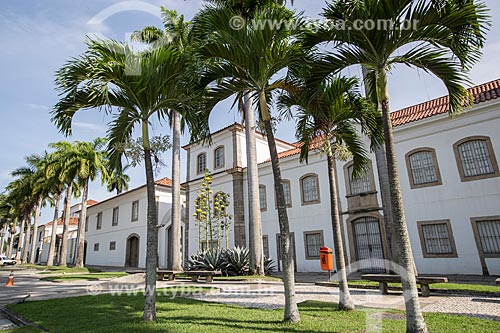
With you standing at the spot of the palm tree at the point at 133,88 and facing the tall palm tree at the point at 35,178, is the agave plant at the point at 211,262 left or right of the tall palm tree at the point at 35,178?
right

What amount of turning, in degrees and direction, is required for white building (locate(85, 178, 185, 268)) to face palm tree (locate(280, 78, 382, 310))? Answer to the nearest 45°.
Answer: approximately 45° to its left

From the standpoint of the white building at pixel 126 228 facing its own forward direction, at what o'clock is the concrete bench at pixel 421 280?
The concrete bench is roughly at 10 o'clock from the white building.

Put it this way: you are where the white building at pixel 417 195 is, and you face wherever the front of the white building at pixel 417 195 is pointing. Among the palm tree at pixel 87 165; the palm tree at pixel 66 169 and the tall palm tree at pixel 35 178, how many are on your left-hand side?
0

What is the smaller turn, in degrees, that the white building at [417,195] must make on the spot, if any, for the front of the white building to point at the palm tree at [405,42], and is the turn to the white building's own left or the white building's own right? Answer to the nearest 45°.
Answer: approximately 45° to the white building's own left

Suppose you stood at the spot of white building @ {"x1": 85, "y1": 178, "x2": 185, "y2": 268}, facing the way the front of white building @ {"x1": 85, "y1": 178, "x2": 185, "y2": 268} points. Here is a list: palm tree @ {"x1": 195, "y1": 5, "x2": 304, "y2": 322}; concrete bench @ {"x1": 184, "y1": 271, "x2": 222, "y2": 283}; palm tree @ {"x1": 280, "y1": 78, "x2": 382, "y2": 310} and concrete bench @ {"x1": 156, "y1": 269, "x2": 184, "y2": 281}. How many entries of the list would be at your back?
0

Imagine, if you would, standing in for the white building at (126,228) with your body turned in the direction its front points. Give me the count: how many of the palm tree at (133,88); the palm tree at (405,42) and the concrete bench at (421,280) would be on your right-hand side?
0

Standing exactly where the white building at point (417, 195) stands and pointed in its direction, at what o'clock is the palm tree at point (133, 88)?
The palm tree is roughly at 12 o'clock from the white building.

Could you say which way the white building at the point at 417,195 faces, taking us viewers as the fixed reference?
facing the viewer and to the left of the viewer

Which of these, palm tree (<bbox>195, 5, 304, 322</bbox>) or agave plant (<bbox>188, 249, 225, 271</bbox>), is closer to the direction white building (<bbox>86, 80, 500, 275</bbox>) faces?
the palm tree

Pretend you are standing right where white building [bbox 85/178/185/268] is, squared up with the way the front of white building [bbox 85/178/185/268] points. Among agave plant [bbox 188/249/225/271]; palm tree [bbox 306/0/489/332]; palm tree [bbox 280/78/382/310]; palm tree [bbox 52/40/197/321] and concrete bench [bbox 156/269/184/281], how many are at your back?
0

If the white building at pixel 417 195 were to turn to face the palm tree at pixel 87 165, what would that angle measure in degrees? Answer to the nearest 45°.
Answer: approximately 45° to its right

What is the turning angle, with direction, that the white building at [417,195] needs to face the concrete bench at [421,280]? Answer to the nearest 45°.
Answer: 0° — it already faces it

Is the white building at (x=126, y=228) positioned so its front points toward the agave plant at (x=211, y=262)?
no

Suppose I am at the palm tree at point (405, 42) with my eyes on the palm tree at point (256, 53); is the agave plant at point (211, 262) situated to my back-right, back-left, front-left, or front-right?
front-right
